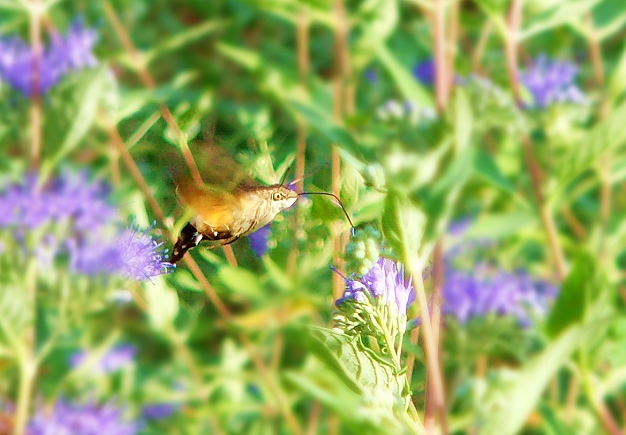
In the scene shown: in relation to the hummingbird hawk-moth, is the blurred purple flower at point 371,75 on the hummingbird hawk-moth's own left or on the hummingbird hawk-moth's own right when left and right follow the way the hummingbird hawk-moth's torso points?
on the hummingbird hawk-moth's own left

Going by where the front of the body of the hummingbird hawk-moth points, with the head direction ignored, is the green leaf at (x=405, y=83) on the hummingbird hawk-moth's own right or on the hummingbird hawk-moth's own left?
on the hummingbird hawk-moth's own left

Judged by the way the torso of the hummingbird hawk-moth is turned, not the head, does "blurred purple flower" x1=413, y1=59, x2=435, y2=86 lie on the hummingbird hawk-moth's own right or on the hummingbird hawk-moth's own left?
on the hummingbird hawk-moth's own left

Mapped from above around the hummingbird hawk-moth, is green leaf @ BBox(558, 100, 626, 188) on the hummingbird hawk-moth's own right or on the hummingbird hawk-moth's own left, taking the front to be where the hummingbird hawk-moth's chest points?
on the hummingbird hawk-moth's own left

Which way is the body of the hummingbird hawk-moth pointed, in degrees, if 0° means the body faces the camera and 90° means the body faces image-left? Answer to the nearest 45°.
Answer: approximately 270°

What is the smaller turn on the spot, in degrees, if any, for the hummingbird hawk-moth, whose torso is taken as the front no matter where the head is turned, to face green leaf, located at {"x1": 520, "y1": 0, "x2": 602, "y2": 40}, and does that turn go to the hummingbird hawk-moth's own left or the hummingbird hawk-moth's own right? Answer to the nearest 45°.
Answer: approximately 45° to the hummingbird hawk-moth's own left
